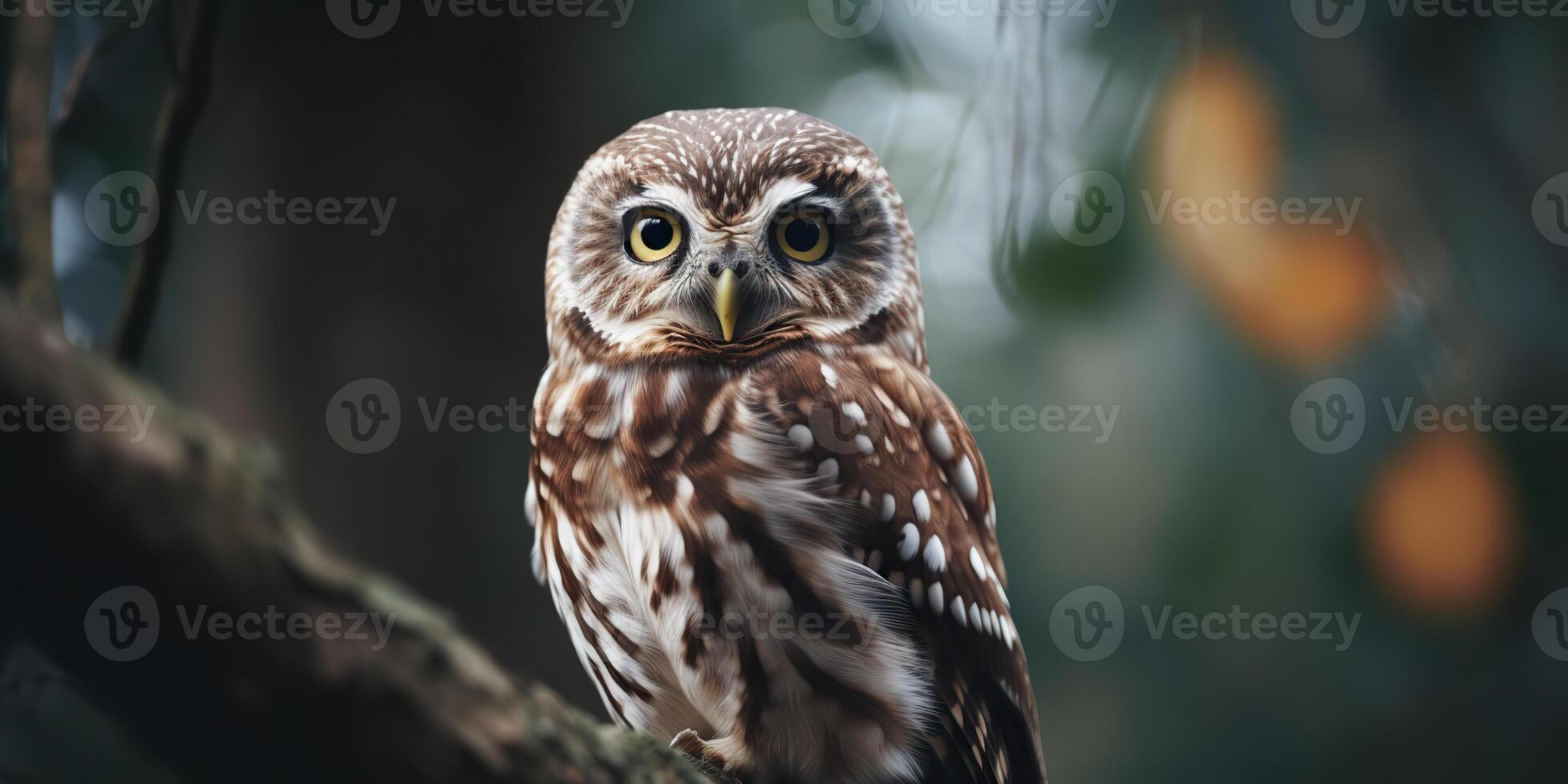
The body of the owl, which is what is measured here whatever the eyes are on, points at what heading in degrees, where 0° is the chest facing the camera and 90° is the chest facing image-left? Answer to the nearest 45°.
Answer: approximately 45°
